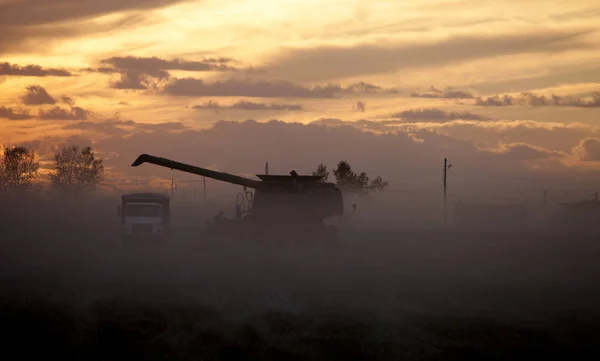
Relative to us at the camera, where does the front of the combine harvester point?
facing away from the viewer and to the left of the viewer
